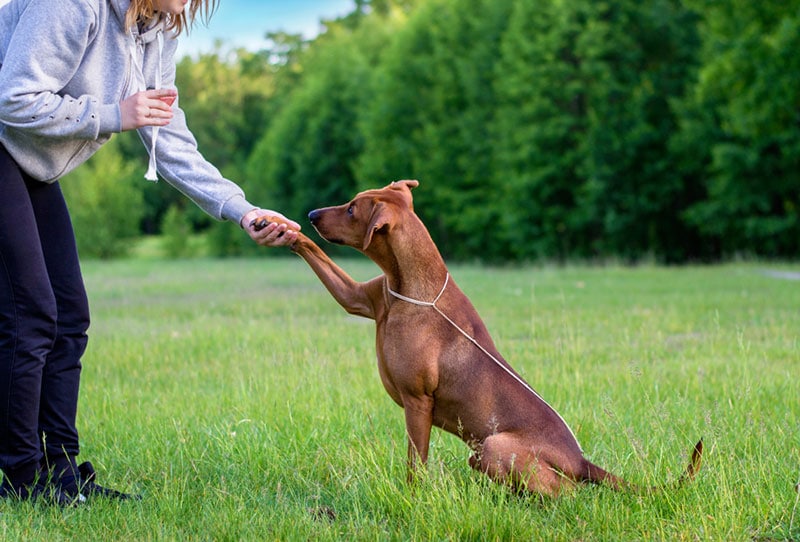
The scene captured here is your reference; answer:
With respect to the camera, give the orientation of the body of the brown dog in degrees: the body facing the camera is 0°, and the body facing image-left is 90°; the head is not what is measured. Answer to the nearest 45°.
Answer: approximately 90°

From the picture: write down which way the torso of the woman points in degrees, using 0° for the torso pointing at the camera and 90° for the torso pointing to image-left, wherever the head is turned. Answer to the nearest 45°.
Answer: approximately 270°
